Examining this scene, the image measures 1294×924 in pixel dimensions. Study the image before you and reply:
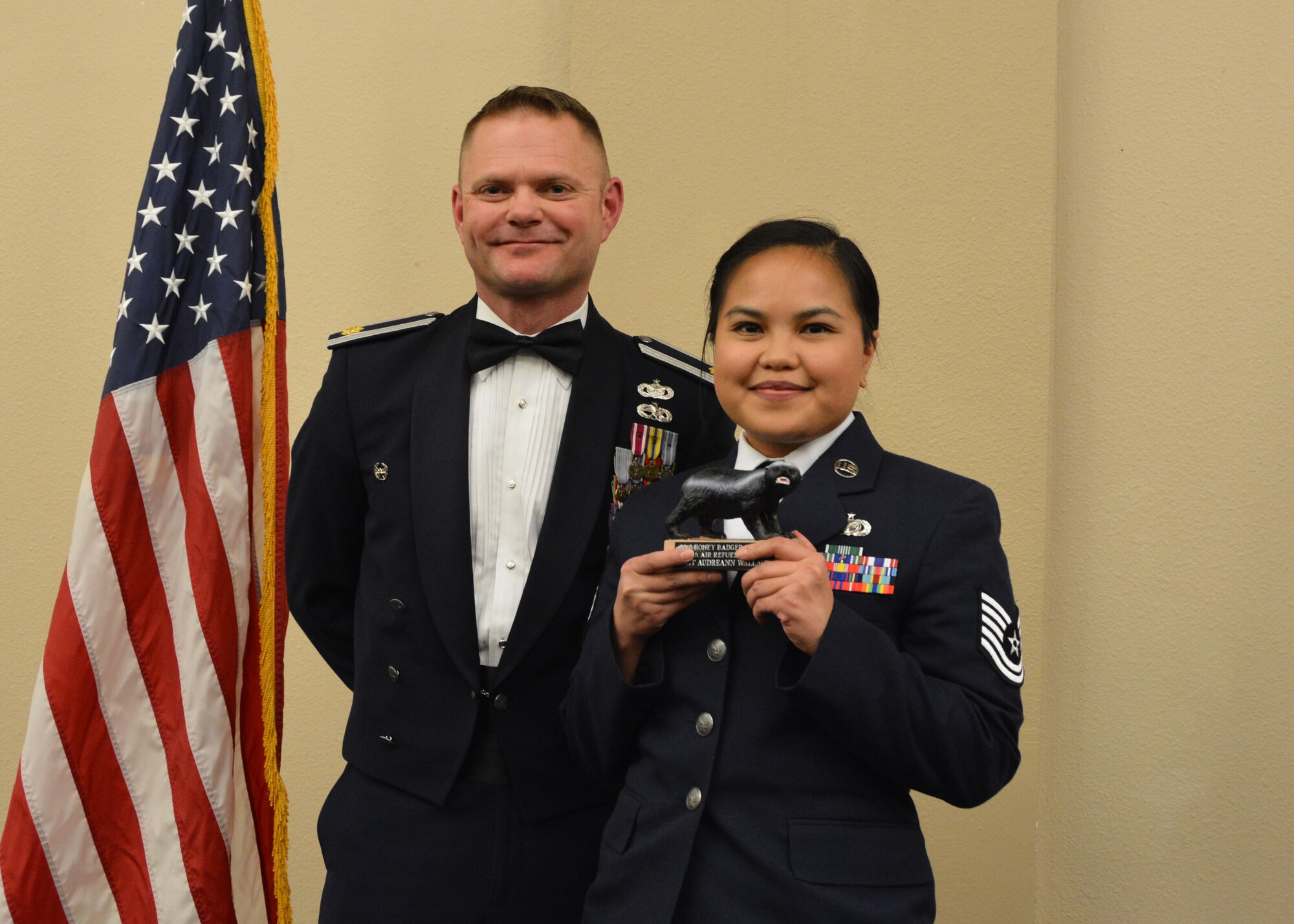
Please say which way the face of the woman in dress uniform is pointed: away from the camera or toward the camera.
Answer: toward the camera

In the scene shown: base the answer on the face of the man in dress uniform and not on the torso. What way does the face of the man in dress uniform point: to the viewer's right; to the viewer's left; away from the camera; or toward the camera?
toward the camera

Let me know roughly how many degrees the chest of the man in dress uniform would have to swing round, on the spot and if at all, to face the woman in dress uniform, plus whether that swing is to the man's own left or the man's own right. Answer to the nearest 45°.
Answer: approximately 45° to the man's own left

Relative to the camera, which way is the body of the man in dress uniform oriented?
toward the camera
